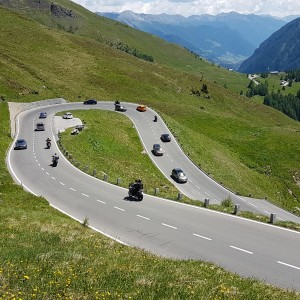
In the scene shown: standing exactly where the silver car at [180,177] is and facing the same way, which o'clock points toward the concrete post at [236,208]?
The concrete post is roughly at 1 o'clock from the silver car.

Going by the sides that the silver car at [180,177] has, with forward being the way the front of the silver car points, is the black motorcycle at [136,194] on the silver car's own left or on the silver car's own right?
on the silver car's own right

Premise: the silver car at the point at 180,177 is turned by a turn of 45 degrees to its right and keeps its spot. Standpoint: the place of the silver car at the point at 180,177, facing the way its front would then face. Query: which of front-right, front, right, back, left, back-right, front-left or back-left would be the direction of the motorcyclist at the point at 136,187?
front

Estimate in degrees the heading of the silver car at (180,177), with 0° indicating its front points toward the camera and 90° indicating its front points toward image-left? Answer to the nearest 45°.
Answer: approximately 315°
